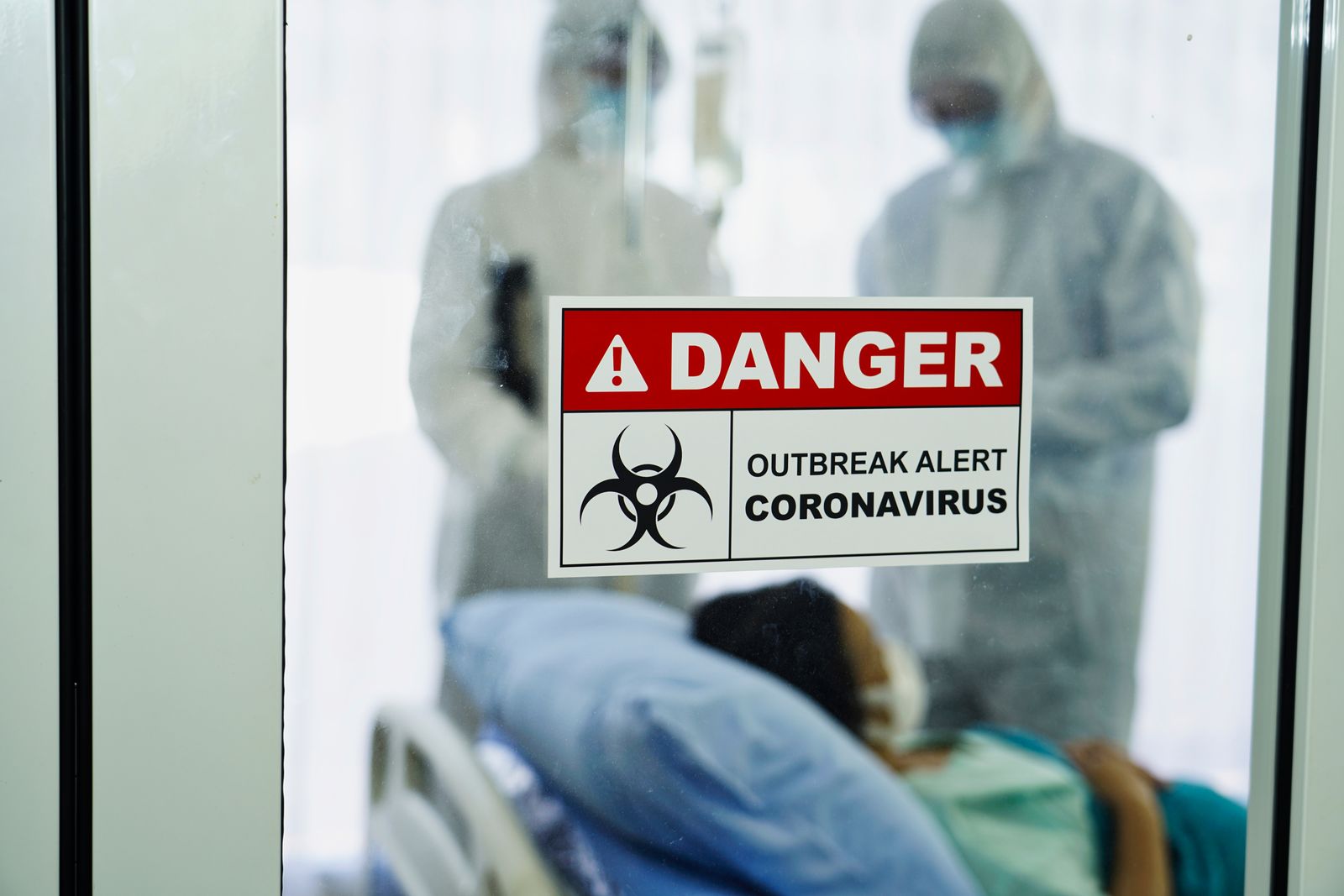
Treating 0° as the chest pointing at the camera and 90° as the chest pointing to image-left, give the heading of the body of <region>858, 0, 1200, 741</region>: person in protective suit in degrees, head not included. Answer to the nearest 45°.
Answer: approximately 45°
